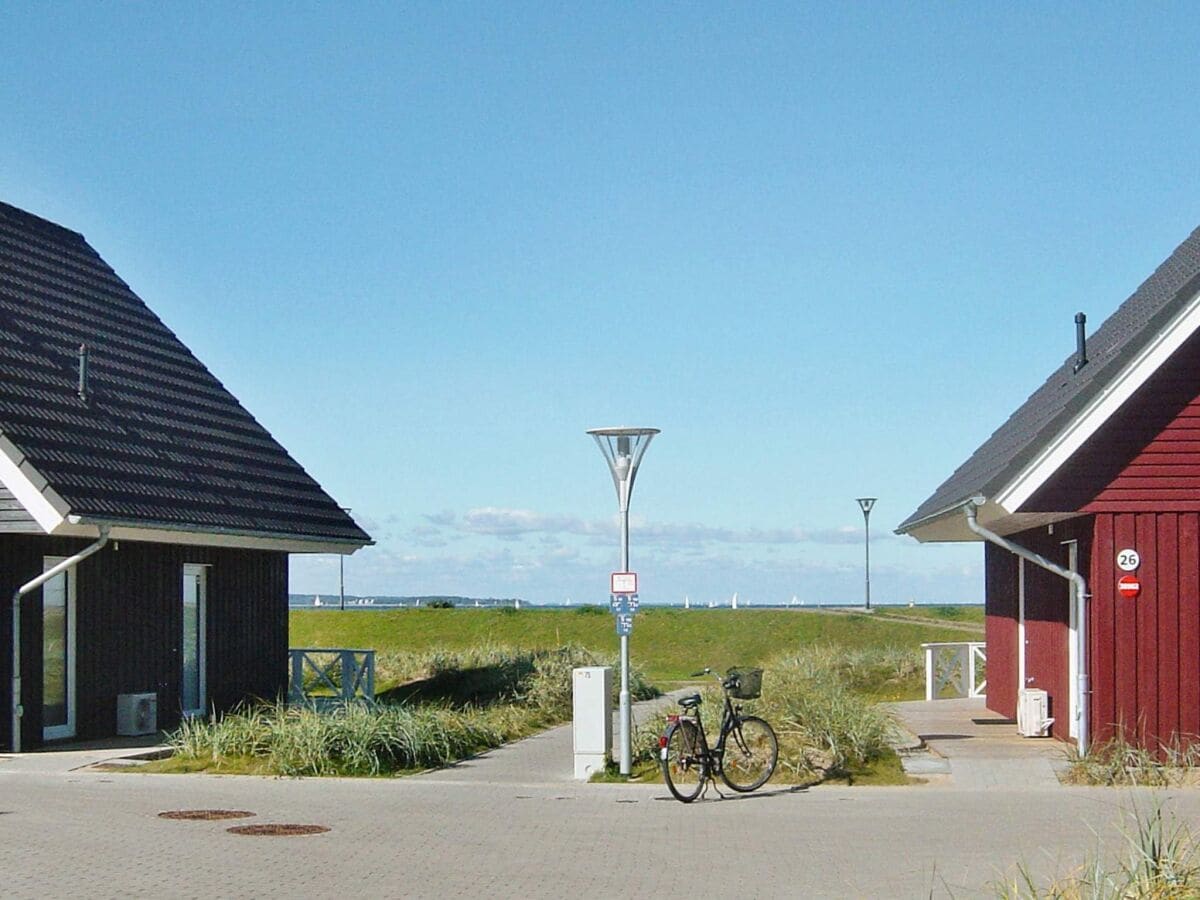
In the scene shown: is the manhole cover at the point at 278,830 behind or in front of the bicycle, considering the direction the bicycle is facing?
behind

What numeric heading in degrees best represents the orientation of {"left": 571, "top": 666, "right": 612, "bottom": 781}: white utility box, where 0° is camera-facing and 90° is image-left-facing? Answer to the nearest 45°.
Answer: approximately 0°

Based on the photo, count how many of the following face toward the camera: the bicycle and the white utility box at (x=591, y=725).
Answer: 1

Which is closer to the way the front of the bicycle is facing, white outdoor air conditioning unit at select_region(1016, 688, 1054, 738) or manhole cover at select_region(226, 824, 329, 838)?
the white outdoor air conditioning unit

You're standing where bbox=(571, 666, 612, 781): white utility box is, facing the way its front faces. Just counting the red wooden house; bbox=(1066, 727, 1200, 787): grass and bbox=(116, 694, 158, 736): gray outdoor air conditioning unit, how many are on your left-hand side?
2

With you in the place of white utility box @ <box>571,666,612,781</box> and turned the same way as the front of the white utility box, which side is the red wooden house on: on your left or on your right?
on your left

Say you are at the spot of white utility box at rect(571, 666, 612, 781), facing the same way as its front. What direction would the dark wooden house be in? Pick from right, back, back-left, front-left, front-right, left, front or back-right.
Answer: back-right

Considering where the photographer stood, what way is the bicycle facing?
facing away from the viewer and to the right of the viewer

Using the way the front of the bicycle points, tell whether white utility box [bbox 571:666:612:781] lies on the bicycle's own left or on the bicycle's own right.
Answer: on the bicycle's own left

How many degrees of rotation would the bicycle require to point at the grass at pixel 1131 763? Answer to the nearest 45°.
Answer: approximately 45° to its right
